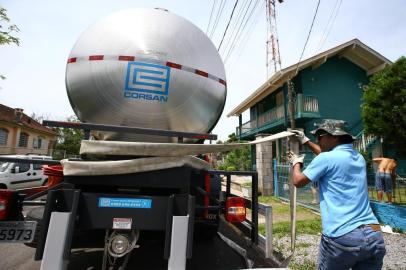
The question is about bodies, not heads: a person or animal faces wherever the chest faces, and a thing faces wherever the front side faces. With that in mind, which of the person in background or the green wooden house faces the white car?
the green wooden house

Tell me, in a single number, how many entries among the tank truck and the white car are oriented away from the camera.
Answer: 1

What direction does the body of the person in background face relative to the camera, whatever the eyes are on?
away from the camera

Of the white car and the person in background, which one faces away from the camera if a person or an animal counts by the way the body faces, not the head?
the person in background

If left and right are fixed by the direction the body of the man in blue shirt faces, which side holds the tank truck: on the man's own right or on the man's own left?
on the man's own left

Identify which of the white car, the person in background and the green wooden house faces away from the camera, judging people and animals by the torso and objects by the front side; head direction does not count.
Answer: the person in background

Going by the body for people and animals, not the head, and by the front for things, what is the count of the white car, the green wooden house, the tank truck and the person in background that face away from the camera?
2

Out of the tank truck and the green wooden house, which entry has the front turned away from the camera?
the tank truck

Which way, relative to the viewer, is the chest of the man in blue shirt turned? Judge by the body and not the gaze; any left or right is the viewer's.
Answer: facing away from the viewer and to the left of the viewer

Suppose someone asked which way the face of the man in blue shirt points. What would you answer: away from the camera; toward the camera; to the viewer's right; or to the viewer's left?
to the viewer's left
